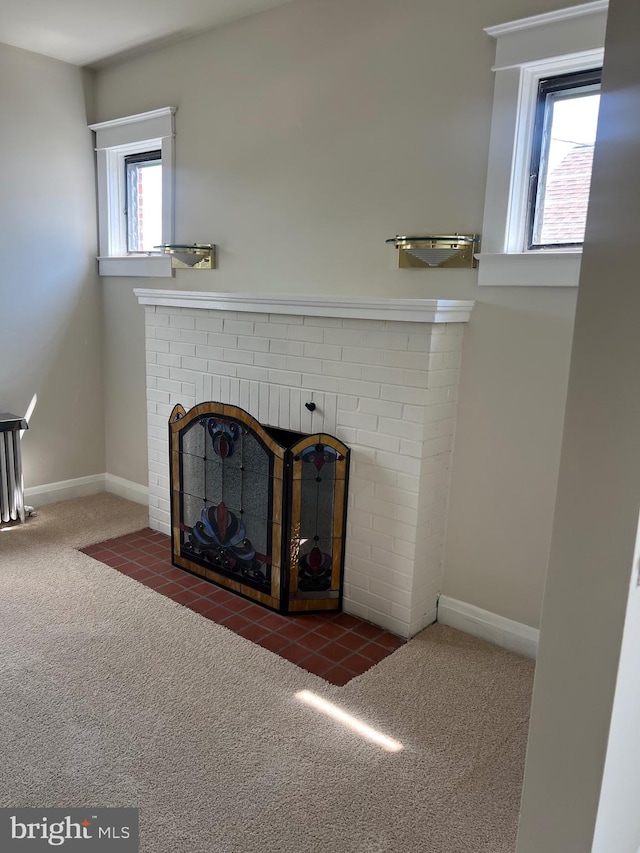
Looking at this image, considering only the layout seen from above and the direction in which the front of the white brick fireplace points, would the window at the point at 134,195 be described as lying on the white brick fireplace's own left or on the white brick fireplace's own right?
on the white brick fireplace's own right

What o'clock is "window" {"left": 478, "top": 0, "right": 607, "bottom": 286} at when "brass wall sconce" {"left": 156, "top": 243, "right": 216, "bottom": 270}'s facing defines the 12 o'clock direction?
The window is roughly at 9 o'clock from the brass wall sconce.

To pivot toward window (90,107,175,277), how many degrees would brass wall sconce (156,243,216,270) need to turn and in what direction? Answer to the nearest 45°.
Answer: approximately 90° to its right

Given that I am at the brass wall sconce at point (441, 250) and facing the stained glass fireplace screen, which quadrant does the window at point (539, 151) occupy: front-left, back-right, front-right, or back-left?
back-left

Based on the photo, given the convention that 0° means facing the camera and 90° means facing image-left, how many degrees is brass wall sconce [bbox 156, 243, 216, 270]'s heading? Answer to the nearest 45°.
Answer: approximately 45°

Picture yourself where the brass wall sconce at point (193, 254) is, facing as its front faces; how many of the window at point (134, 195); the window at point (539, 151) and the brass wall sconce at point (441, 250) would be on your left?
2

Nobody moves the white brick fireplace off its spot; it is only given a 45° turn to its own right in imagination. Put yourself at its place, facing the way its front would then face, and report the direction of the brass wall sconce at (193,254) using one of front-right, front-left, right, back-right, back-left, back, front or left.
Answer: front-right

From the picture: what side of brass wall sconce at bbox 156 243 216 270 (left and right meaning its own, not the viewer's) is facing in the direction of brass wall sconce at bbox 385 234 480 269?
left

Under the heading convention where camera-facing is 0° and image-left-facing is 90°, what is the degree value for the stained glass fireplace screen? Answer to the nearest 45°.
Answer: approximately 45°
